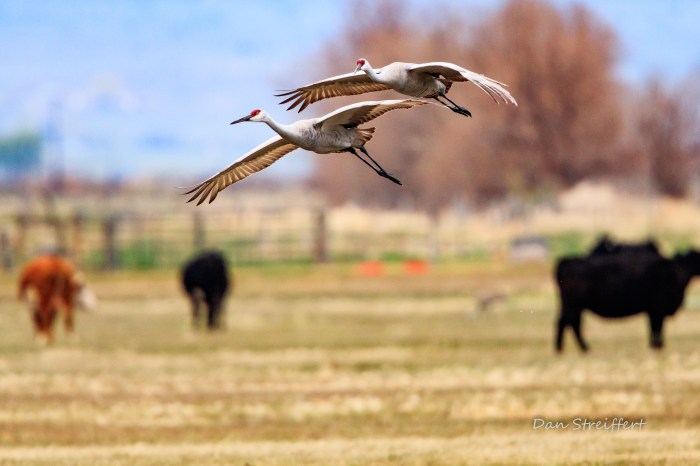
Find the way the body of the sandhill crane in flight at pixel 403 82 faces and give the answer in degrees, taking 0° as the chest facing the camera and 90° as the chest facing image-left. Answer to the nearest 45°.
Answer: approximately 45°

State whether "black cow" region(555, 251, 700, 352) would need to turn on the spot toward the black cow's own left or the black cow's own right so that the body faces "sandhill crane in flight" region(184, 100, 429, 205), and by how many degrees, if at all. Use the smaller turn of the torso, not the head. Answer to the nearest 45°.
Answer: approximately 90° to the black cow's own right

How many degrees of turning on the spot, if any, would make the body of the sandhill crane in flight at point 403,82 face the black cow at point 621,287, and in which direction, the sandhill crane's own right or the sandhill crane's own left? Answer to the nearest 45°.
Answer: approximately 135° to the sandhill crane's own right

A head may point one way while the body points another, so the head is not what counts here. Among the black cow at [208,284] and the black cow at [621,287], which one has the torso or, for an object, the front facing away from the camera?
the black cow at [208,284]

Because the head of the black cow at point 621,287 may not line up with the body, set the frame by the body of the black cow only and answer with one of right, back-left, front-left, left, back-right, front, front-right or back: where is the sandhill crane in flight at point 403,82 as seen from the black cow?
right

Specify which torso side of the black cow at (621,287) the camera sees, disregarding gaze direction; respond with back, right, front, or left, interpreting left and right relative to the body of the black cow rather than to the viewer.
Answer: right

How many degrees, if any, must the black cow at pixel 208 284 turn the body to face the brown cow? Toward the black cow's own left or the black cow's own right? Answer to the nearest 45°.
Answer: approximately 135° to the black cow's own left

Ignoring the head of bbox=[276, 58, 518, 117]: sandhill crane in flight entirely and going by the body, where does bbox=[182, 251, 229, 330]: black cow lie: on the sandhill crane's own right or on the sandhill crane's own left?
on the sandhill crane's own right

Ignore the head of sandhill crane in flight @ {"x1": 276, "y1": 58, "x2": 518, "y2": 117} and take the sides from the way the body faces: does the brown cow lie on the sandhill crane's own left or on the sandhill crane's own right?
on the sandhill crane's own right

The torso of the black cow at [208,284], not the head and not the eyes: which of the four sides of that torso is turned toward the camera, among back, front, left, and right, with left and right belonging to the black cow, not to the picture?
back

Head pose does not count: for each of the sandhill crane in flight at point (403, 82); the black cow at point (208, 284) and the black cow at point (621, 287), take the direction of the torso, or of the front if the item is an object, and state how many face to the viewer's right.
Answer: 1

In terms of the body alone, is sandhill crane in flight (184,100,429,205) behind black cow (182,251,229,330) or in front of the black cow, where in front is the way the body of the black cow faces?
behind

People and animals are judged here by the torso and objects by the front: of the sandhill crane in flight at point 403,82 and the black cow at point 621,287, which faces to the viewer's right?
the black cow
